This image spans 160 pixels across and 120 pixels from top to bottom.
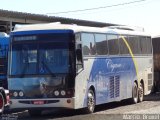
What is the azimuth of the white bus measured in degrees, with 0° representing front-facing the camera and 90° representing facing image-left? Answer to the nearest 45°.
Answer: approximately 45°
